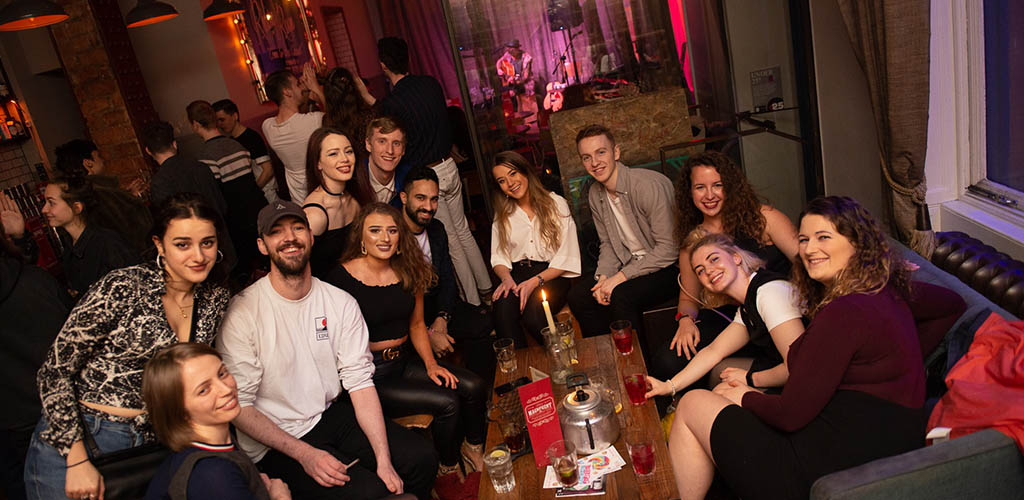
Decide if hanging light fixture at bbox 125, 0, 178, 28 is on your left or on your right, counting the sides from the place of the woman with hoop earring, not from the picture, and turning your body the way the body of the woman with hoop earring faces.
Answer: on your left

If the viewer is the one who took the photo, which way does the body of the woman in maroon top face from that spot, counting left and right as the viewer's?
facing to the left of the viewer

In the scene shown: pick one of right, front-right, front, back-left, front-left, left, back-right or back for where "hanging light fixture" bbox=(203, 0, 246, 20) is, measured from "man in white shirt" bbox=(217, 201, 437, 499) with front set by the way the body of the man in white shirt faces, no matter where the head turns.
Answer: back-left

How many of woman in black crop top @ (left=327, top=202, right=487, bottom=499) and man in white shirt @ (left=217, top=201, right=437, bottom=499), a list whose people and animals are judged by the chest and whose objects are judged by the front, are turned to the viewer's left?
0

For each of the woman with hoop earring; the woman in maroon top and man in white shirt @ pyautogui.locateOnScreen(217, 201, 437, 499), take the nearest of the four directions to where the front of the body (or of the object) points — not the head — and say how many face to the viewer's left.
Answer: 1

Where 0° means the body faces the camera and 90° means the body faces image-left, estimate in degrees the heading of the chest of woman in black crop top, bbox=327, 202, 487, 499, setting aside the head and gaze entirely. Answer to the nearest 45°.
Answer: approximately 315°

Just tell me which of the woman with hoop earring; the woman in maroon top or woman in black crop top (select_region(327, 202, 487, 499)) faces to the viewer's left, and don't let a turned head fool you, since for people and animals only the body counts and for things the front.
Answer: the woman in maroon top

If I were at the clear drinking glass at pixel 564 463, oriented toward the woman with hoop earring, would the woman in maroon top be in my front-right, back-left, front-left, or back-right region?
back-right

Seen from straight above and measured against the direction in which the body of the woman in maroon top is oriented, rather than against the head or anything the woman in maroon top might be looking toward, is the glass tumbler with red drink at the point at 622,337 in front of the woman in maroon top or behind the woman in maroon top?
in front
